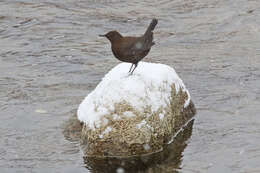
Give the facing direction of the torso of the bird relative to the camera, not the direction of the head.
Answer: to the viewer's left
